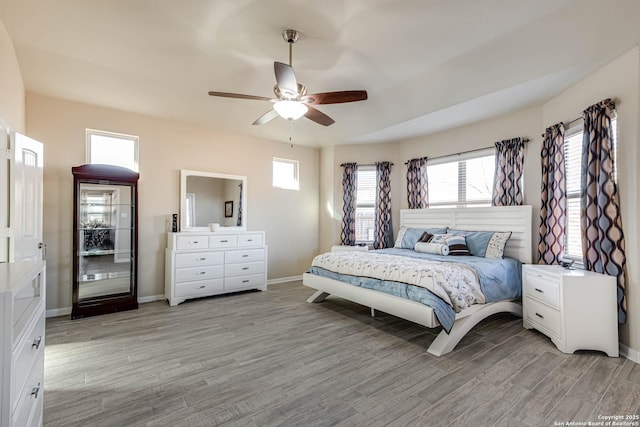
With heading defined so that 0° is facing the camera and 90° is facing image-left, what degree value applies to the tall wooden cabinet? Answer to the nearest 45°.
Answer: approximately 315°

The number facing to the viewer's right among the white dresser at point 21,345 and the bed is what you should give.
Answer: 1

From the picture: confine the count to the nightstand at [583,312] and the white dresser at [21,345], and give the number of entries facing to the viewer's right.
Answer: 1

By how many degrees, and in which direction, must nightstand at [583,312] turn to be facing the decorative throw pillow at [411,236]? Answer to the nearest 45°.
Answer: approximately 90° to its right

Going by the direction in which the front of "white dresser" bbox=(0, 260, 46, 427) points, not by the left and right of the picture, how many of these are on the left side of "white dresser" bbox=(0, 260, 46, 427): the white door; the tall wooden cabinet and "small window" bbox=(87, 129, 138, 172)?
3

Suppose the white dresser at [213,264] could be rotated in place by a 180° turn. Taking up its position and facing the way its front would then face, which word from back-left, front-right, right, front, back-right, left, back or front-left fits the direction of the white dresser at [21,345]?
back-left

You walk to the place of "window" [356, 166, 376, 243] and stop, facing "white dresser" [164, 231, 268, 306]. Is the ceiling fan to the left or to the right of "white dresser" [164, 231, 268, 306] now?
left

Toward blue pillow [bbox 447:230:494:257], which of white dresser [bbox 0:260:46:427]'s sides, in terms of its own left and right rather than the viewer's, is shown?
front

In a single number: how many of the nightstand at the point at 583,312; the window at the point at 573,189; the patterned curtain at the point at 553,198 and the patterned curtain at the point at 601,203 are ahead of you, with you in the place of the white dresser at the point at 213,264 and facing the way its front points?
4

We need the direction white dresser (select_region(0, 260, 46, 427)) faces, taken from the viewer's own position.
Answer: facing to the right of the viewer

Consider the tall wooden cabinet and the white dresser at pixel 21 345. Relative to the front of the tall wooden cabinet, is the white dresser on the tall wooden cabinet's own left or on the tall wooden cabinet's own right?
on the tall wooden cabinet's own right

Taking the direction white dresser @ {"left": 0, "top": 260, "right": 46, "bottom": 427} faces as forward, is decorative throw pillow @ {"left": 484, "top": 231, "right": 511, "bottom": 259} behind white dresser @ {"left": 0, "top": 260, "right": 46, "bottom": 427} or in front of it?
in front
